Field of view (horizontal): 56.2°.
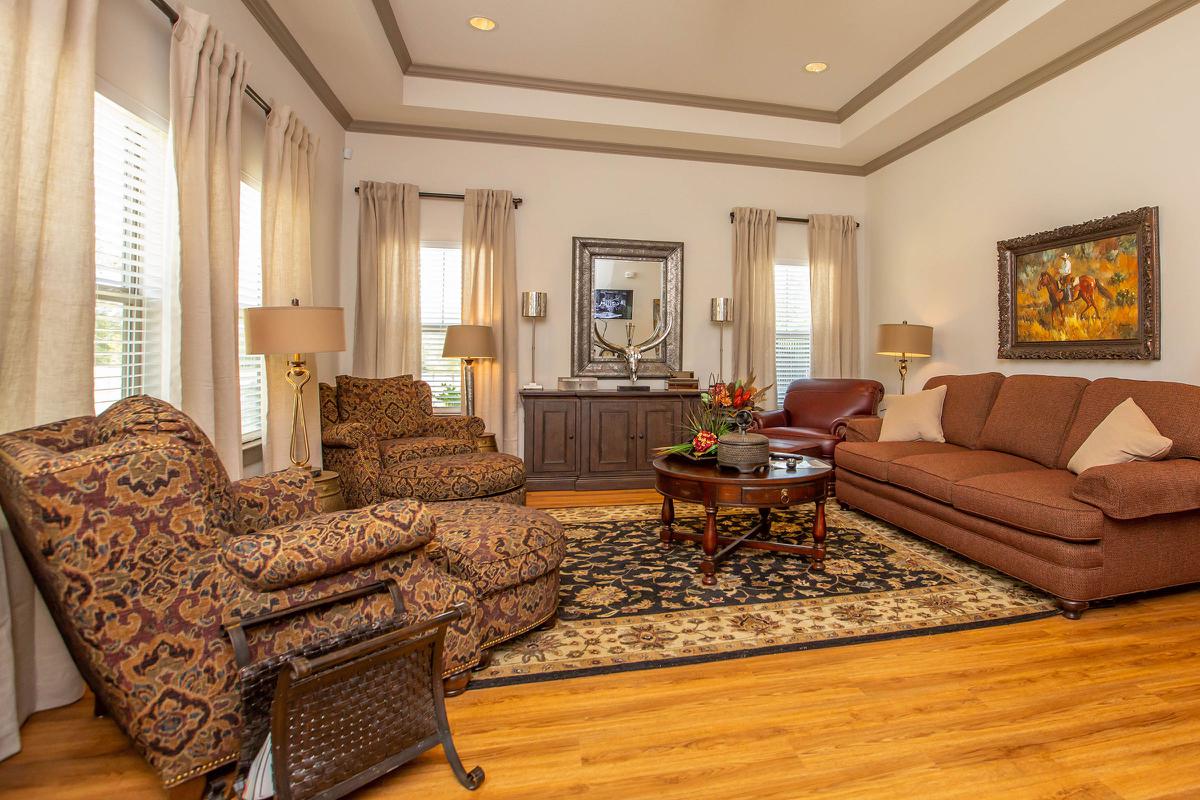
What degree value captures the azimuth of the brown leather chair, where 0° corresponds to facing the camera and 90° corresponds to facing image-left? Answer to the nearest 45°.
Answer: approximately 45°

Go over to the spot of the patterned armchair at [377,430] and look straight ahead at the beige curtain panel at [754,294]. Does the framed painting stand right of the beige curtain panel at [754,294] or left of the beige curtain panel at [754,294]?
right

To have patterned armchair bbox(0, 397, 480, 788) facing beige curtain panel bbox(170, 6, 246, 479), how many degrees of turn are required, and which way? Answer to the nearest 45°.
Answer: approximately 45° to its left

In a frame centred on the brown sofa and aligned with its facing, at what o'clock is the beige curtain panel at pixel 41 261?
The beige curtain panel is roughly at 12 o'clock from the brown sofa.

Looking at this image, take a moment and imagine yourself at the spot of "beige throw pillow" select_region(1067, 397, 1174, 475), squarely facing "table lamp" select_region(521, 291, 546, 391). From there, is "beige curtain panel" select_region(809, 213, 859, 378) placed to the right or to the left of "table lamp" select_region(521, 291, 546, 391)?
right

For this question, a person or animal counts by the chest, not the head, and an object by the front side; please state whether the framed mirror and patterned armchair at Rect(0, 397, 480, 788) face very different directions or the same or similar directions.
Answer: very different directions

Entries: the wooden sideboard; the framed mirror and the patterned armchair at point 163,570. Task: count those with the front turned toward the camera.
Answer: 2

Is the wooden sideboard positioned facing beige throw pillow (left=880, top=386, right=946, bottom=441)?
no

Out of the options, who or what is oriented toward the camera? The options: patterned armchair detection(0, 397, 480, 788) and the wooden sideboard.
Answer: the wooden sideboard

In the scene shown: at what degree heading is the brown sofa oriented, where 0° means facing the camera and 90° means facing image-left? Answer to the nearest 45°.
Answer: approximately 45°

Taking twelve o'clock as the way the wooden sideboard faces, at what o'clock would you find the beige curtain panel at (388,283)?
The beige curtain panel is roughly at 3 o'clock from the wooden sideboard.

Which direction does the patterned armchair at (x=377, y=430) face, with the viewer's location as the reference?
facing the viewer and to the right of the viewer

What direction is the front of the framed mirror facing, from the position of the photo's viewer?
facing the viewer

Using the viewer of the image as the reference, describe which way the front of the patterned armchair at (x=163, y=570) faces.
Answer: facing away from the viewer and to the right of the viewer

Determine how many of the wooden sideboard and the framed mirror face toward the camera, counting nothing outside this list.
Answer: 2

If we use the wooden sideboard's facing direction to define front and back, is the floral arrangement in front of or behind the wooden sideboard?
in front

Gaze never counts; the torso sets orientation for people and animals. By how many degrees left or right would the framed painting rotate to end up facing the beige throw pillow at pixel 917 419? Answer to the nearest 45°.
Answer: approximately 45° to its right
